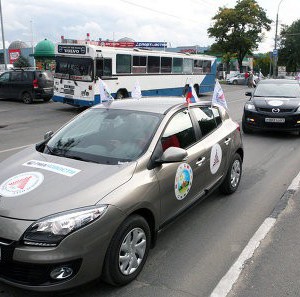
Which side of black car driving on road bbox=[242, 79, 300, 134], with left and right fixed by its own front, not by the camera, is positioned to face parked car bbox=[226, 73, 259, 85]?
back

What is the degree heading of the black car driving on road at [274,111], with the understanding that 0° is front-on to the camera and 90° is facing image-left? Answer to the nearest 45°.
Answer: approximately 0°

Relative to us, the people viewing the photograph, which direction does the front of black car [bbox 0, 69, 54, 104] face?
facing away from the viewer and to the left of the viewer

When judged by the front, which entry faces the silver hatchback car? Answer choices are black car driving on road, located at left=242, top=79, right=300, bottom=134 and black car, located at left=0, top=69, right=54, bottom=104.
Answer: the black car driving on road

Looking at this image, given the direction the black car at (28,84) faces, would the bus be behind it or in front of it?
behind

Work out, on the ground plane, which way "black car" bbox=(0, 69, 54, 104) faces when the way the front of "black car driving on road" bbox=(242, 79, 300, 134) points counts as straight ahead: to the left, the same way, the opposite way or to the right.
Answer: to the right

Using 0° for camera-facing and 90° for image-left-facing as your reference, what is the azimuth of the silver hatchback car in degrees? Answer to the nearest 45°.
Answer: approximately 45°

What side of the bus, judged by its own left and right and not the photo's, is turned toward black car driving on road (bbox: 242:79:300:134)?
left

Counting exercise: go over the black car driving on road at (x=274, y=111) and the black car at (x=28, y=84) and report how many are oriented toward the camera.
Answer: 1

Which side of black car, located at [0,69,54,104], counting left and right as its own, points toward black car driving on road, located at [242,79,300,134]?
back

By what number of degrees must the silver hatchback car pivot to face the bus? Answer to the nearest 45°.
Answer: approximately 135° to its right
